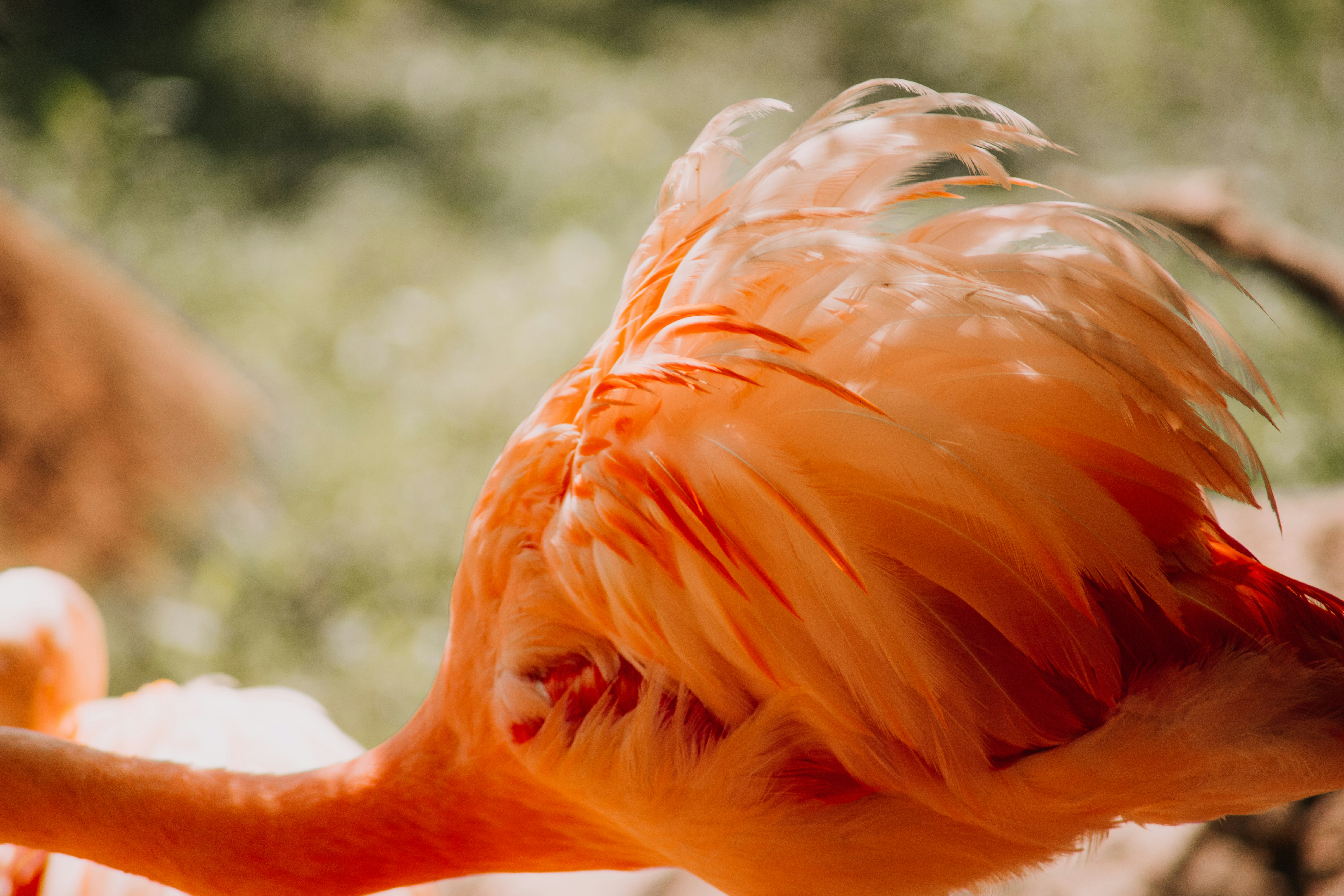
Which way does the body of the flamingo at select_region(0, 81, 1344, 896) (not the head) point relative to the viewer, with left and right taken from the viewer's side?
facing to the left of the viewer

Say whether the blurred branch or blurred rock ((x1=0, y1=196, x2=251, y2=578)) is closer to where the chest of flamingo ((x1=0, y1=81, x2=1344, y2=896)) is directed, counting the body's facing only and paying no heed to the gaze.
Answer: the blurred rock

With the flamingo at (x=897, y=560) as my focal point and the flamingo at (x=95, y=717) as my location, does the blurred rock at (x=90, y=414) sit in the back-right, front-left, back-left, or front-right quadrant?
back-left

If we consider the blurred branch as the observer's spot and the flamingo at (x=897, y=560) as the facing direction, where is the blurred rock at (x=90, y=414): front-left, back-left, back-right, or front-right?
front-right

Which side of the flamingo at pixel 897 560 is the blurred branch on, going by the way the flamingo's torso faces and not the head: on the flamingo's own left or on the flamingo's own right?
on the flamingo's own right

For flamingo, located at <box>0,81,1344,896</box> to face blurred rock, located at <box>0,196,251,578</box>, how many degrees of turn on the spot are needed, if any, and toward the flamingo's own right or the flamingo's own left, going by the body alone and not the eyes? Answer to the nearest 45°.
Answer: approximately 45° to the flamingo's own right

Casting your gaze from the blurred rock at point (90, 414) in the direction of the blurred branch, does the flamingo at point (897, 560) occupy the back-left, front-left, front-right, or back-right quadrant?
front-right

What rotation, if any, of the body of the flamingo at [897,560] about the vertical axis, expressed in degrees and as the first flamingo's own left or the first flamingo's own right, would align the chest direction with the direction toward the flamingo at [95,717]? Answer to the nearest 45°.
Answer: approximately 45° to the first flamingo's own right
